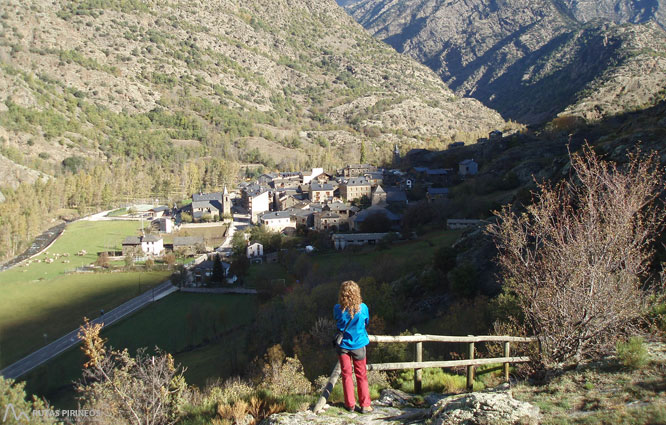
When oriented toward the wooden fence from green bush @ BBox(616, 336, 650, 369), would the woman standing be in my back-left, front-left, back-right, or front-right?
front-left

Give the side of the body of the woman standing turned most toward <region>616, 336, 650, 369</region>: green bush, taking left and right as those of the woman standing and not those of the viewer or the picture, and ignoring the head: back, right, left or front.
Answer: right

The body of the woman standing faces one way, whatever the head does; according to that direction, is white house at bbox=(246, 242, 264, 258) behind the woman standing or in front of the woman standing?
in front

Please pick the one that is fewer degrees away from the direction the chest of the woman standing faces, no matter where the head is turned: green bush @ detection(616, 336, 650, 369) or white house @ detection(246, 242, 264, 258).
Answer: the white house

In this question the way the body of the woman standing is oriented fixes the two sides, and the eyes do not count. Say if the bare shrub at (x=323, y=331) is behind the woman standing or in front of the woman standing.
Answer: in front

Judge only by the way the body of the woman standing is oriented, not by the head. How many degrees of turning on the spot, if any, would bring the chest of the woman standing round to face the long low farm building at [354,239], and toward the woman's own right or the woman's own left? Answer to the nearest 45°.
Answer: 0° — they already face it

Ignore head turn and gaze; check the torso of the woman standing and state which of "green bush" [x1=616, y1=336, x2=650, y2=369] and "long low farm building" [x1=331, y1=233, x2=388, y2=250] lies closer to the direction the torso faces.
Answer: the long low farm building

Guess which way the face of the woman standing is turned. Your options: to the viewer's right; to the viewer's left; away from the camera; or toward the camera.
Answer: away from the camera

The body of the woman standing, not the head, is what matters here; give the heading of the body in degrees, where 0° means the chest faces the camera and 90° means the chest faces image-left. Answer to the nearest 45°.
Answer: approximately 180°
